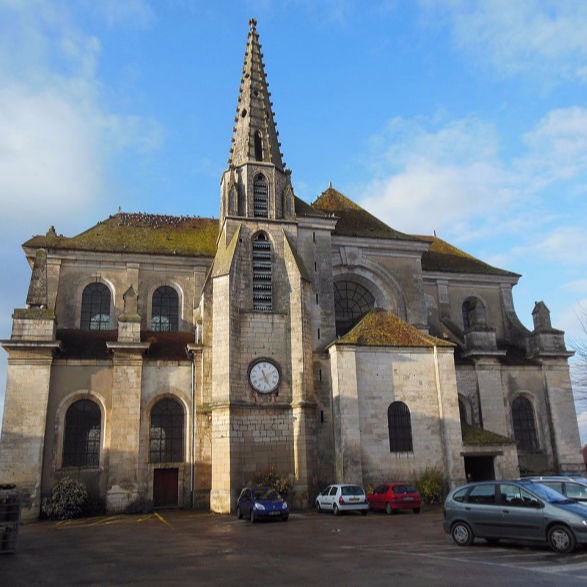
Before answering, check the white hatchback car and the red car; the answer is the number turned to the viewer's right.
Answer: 0

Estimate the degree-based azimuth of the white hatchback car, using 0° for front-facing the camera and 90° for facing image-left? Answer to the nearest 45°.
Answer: approximately 135°

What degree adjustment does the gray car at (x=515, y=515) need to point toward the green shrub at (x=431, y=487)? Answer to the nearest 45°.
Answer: approximately 135° to its left

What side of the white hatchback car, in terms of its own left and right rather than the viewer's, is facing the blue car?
left

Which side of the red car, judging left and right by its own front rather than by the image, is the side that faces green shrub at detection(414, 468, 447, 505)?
right

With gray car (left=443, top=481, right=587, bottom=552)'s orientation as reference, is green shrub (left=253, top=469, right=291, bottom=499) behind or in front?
behind

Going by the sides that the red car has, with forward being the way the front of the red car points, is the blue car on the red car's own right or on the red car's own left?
on the red car's own left

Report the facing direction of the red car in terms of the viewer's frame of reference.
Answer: facing away from the viewer and to the left of the viewer

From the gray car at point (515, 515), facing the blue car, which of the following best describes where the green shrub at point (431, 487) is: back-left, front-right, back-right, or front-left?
front-right

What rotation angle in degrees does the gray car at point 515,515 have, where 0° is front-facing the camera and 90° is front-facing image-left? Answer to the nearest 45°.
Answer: approximately 315°

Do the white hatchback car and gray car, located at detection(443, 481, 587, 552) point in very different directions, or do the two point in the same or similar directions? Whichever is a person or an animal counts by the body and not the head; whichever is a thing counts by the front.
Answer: very different directions

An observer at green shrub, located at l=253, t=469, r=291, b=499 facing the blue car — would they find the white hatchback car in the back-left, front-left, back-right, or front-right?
front-left
